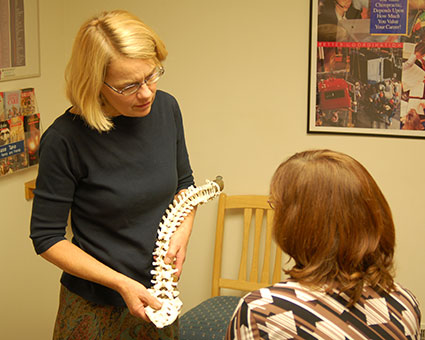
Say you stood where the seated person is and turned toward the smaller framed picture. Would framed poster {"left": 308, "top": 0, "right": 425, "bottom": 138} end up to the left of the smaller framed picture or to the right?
right

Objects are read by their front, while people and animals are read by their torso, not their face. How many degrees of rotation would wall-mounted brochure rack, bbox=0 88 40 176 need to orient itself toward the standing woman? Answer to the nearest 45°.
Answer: approximately 45° to its right

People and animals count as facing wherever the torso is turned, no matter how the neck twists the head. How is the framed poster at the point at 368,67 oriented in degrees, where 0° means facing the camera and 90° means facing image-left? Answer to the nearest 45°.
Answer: approximately 0°

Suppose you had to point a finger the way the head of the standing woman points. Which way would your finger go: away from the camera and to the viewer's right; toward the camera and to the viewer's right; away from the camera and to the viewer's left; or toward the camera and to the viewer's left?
toward the camera and to the viewer's right

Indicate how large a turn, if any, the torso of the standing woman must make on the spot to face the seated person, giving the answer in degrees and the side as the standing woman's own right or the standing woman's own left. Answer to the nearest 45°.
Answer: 0° — they already face them

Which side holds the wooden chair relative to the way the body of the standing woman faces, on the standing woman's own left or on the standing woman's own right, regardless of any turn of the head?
on the standing woman's own left

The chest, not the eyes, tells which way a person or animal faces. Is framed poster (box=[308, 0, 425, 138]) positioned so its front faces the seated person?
yes

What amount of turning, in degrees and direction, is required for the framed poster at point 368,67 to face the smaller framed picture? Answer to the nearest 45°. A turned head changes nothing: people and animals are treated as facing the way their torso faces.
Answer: approximately 90° to its right

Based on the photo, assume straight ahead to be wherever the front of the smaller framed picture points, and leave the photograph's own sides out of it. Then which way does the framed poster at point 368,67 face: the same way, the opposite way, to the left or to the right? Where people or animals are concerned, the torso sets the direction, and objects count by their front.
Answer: to the right

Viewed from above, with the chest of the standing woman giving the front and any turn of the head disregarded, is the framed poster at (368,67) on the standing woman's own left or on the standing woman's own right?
on the standing woman's own left

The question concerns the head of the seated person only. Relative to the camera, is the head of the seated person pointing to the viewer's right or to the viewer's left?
to the viewer's left

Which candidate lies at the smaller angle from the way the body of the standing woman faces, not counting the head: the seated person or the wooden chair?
the seated person

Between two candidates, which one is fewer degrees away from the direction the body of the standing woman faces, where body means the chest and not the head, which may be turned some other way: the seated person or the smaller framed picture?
the seated person
